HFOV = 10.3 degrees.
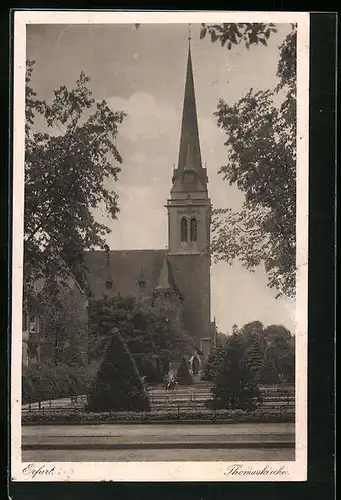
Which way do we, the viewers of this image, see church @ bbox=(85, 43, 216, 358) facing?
facing to the right of the viewer
